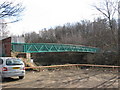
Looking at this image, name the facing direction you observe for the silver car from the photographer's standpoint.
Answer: facing away from the viewer and to the left of the viewer

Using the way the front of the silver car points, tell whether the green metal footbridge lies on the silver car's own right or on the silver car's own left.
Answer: on the silver car's own right
